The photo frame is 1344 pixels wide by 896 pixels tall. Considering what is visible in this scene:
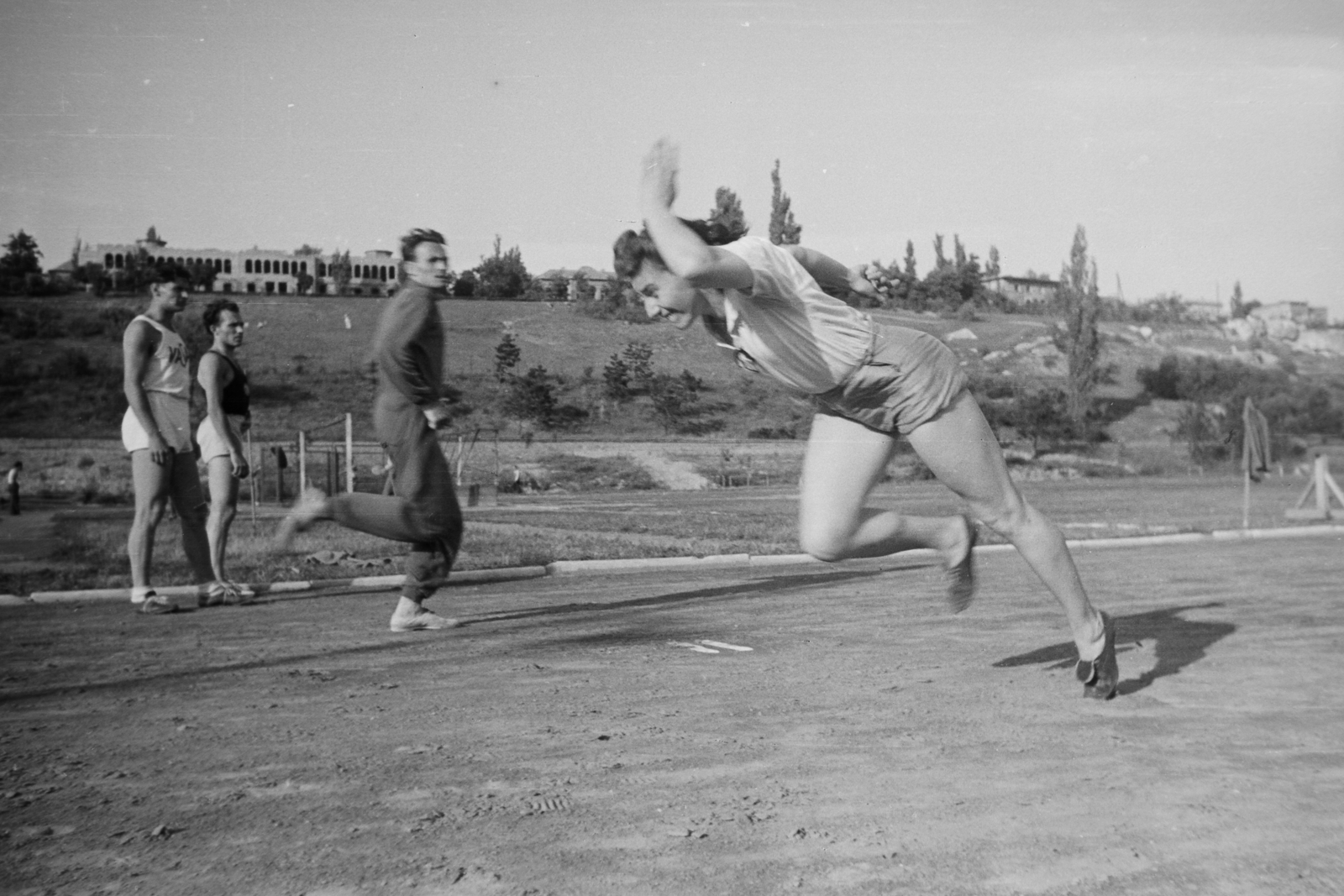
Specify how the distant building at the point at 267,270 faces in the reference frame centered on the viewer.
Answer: facing the viewer

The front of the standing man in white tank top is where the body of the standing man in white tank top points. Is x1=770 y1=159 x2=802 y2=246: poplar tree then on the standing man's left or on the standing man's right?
on the standing man's left

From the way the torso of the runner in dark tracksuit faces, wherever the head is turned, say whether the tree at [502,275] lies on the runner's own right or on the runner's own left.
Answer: on the runner's own left

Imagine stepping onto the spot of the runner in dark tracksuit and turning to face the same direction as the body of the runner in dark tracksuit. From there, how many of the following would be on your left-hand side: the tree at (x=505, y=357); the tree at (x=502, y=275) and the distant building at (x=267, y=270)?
3

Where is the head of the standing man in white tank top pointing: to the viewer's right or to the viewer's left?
to the viewer's right

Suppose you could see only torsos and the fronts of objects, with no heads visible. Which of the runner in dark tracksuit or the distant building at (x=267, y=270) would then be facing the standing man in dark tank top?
the distant building

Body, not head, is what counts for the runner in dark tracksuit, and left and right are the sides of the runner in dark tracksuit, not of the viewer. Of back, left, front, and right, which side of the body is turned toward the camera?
right

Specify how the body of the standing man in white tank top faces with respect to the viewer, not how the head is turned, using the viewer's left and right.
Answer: facing the viewer and to the right of the viewer

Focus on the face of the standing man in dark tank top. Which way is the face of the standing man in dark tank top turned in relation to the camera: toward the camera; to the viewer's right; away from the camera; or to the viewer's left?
to the viewer's right

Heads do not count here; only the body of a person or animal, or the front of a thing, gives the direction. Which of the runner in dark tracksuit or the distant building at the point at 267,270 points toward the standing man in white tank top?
the distant building

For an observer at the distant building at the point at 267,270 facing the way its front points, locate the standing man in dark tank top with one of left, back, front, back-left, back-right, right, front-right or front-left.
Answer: front

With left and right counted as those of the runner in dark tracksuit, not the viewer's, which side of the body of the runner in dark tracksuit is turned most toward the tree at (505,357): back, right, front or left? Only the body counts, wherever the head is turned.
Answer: left

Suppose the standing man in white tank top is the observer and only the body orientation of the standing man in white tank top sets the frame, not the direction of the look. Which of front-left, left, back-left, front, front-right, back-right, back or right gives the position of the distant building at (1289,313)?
left

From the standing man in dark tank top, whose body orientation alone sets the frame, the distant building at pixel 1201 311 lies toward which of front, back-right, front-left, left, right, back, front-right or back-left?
front-left

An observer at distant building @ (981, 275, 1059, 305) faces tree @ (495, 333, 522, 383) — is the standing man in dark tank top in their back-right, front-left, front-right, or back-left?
front-left

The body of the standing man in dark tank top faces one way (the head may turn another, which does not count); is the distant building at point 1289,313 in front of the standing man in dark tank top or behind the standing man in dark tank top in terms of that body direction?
in front

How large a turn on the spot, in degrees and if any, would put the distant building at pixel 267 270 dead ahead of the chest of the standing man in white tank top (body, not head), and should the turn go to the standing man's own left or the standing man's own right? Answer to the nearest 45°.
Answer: approximately 135° to the standing man's own left
